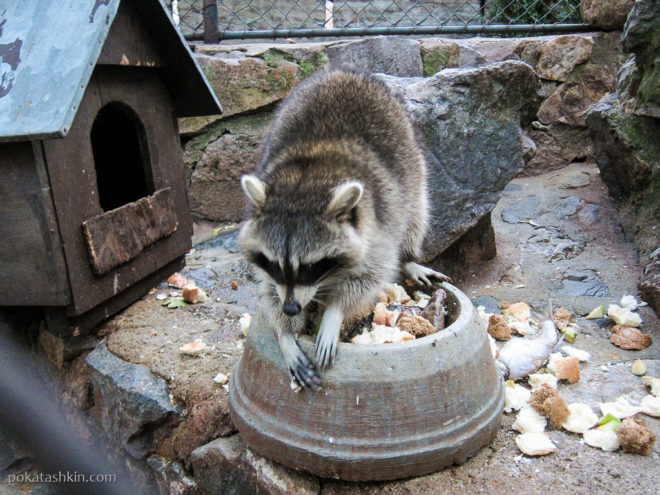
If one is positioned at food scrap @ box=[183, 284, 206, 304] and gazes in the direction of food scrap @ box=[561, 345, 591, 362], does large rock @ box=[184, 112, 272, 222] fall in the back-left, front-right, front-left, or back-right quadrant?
back-left

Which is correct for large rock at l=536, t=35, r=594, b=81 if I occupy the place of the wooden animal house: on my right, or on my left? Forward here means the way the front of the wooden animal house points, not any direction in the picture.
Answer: on my left

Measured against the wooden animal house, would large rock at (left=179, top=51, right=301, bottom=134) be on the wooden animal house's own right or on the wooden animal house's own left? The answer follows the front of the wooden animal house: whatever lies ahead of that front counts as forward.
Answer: on the wooden animal house's own left

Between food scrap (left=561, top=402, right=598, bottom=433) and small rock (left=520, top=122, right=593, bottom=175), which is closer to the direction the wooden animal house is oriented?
the food scrap

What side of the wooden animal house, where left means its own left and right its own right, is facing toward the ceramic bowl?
front

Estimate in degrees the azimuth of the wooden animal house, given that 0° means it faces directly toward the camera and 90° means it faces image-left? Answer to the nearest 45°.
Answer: approximately 315°

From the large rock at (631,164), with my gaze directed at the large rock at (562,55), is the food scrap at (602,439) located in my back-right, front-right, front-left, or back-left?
back-left

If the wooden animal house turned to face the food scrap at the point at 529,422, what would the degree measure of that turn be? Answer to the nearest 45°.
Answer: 0° — it already faces it

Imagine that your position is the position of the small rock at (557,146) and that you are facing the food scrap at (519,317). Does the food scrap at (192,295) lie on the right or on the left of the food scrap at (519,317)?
right
